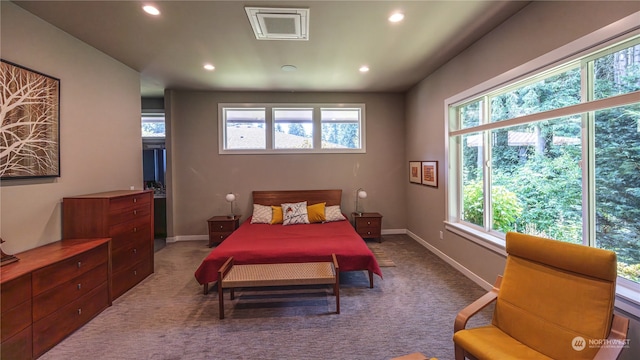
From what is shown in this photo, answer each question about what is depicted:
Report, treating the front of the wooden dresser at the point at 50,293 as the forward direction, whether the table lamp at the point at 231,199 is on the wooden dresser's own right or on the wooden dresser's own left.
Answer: on the wooden dresser's own left

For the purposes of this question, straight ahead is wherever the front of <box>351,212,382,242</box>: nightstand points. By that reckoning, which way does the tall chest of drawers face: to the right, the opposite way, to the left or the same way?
to the left

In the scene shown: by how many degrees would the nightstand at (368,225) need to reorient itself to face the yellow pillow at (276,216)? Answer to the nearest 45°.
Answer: approximately 90° to its right

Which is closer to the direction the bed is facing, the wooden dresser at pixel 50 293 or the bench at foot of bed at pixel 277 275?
the bench at foot of bed

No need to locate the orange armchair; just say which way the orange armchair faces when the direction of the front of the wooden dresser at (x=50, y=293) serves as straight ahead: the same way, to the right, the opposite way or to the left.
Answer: the opposite way

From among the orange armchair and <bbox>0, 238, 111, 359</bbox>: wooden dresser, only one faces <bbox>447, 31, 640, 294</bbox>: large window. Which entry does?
the wooden dresser

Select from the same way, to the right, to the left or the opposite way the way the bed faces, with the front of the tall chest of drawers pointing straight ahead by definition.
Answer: to the right

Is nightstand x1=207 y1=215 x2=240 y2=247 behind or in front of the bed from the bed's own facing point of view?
behind

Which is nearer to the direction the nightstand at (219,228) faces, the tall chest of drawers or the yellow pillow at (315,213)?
the tall chest of drawers

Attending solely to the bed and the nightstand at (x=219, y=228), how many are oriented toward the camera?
2

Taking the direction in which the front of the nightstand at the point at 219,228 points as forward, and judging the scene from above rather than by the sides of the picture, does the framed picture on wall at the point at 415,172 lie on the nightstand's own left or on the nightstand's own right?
on the nightstand's own left

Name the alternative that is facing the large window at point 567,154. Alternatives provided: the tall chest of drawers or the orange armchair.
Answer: the tall chest of drawers
